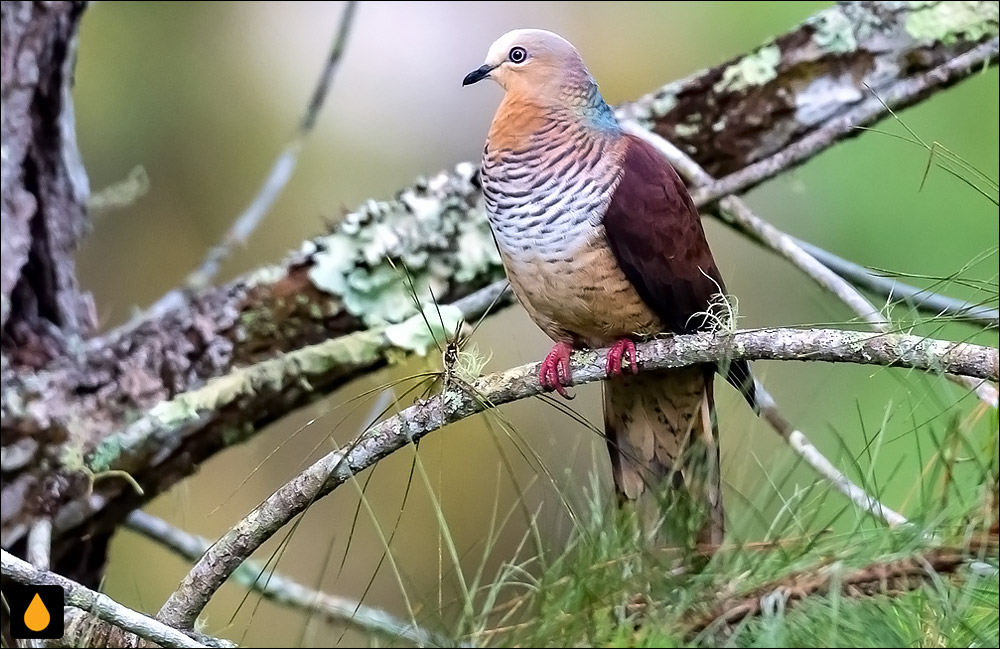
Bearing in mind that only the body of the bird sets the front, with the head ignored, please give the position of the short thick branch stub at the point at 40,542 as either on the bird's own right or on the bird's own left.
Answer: on the bird's own right

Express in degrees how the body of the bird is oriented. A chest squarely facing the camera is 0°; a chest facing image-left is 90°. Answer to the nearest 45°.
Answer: approximately 45°
